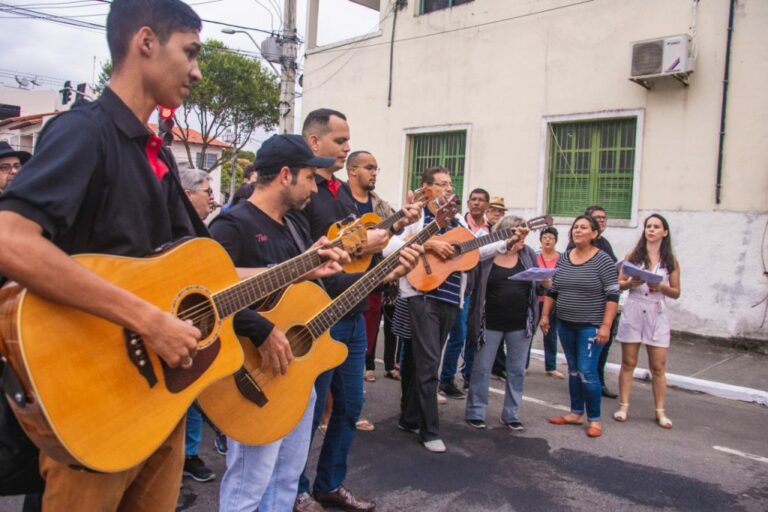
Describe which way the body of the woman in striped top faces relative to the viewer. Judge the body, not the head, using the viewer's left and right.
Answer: facing the viewer and to the left of the viewer

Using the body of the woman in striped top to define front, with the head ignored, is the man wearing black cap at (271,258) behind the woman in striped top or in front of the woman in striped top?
in front

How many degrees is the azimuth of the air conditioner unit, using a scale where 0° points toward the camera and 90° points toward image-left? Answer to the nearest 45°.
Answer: approximately 0°

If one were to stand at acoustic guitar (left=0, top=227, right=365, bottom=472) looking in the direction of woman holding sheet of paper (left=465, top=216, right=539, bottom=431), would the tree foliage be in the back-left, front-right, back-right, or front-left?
front-left

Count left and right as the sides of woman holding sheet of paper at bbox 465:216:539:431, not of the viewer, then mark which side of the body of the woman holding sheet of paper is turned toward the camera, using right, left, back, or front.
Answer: front

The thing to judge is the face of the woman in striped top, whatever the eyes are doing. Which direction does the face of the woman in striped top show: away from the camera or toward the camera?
toward the camera

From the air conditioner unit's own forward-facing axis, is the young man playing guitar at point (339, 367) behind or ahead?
ahead

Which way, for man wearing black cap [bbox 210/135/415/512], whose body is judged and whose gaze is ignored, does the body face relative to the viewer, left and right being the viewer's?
facing the viewer and to the right of the viewer

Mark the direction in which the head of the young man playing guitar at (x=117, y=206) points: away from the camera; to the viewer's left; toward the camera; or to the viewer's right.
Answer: to the viewer's right

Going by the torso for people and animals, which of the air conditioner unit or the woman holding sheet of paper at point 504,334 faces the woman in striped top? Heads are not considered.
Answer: the air conditioner unit

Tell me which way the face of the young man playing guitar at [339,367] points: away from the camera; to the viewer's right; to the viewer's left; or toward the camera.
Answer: to the viewer's right
